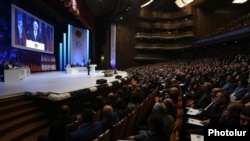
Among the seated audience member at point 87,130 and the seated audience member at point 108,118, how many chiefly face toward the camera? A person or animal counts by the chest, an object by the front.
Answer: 0

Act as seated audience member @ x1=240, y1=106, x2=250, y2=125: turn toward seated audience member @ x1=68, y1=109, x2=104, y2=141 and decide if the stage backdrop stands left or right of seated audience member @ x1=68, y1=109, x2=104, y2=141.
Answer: right

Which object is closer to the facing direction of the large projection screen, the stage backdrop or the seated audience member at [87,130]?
the seated audience member

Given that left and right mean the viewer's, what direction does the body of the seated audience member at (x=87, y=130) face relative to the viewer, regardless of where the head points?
facing away from the viewer and to the left of the viewer

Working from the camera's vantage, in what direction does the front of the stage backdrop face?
facing the viewer and to the right of the viewer

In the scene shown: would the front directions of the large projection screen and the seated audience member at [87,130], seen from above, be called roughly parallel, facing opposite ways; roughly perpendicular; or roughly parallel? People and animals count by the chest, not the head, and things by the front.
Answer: roughly parallel, facing opposite ways

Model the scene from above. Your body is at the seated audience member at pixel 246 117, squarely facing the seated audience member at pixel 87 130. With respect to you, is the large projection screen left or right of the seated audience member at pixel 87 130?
right

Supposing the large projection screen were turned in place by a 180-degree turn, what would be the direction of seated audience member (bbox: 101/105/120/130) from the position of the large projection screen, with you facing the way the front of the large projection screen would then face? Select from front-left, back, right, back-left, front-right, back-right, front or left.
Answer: back-left

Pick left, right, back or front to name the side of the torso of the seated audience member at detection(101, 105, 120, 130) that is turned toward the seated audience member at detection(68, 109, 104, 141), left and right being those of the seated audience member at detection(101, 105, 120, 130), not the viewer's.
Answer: left

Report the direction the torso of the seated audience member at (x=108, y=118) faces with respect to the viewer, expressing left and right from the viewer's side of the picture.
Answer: facing away from the viewer and to the left of the viewer

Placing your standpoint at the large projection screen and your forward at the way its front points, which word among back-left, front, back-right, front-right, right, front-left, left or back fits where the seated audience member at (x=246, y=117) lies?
front-right
